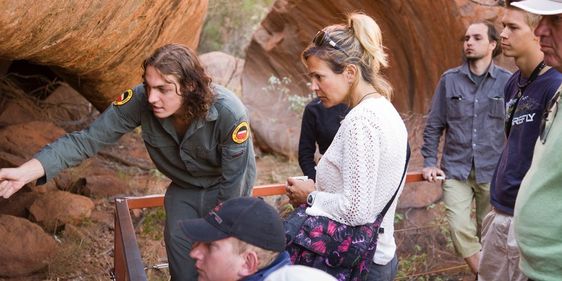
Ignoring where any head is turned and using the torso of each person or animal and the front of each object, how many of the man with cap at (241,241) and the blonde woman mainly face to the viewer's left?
2

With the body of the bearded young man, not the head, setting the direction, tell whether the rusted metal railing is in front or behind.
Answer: in front

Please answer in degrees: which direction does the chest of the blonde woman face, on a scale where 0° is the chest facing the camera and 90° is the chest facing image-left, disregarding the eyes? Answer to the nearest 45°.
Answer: approximately 90°

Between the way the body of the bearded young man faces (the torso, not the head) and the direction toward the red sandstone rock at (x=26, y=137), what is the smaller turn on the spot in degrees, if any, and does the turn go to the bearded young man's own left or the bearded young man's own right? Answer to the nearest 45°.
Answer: approximately 90° to the bearded young man's own right

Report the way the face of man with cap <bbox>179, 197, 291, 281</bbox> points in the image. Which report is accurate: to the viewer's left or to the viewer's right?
to the viewer's left

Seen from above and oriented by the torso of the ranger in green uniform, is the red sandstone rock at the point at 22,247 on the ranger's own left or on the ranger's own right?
on the ranger's own right

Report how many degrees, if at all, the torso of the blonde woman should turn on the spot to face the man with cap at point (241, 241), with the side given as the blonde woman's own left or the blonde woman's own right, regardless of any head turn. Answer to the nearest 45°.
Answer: approximately 45° to the blonde woman's own left

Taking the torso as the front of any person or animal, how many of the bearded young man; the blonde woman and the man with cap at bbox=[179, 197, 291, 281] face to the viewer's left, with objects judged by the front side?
2

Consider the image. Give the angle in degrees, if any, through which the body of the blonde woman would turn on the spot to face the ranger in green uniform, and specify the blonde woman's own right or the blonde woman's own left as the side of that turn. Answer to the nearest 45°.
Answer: approximately 45° to the blonde woman's own right
